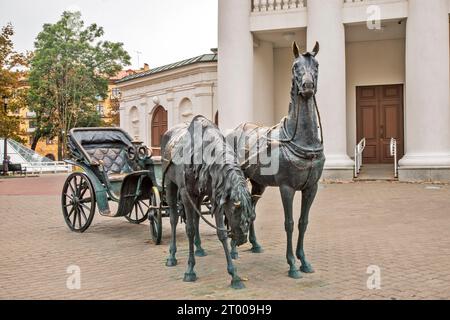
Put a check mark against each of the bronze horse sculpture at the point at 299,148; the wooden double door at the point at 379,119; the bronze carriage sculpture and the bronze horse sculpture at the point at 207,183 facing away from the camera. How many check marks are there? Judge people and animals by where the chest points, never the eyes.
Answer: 0

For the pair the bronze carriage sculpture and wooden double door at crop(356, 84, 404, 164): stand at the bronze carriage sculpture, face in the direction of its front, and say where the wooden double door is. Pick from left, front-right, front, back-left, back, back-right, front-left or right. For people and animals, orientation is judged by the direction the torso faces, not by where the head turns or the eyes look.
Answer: left

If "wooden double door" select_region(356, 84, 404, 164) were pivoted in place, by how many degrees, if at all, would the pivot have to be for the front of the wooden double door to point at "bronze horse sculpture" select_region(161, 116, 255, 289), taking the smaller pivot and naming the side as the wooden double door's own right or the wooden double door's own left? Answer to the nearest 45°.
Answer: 0° — it already faces it

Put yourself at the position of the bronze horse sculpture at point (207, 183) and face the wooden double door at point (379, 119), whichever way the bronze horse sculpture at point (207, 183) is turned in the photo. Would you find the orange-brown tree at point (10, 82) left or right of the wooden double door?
left

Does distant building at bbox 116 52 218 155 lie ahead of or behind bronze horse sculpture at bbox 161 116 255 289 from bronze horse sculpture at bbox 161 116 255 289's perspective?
behind

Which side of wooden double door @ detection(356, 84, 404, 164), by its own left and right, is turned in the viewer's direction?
front

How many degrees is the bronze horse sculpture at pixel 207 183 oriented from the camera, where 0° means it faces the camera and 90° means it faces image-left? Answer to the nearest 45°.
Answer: approximately 315°

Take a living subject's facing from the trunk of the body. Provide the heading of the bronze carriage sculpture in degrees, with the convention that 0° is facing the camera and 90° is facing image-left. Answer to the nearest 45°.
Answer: approximately 315°

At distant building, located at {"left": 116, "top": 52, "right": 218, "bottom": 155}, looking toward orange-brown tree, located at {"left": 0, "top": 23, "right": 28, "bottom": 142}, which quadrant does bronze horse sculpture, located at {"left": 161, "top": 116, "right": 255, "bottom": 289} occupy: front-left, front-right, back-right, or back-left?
back-left

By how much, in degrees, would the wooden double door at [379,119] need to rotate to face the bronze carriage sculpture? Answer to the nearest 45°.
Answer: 0° — it already faces it

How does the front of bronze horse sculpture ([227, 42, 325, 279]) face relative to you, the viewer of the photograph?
facing the viewer and to the right of the viewer
